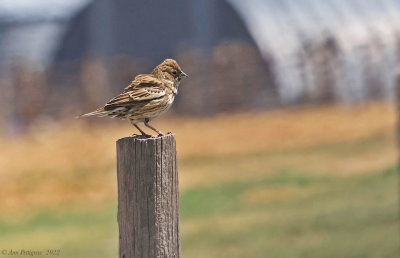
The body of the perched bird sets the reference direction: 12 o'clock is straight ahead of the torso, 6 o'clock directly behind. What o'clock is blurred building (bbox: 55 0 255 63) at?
The blurred building is roughly at 9 o'clock from the perched bird.

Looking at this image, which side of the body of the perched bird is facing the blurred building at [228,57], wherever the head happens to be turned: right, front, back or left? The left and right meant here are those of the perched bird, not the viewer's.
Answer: left

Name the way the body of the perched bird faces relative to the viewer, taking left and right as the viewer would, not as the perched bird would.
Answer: facing to the right of the viewer
